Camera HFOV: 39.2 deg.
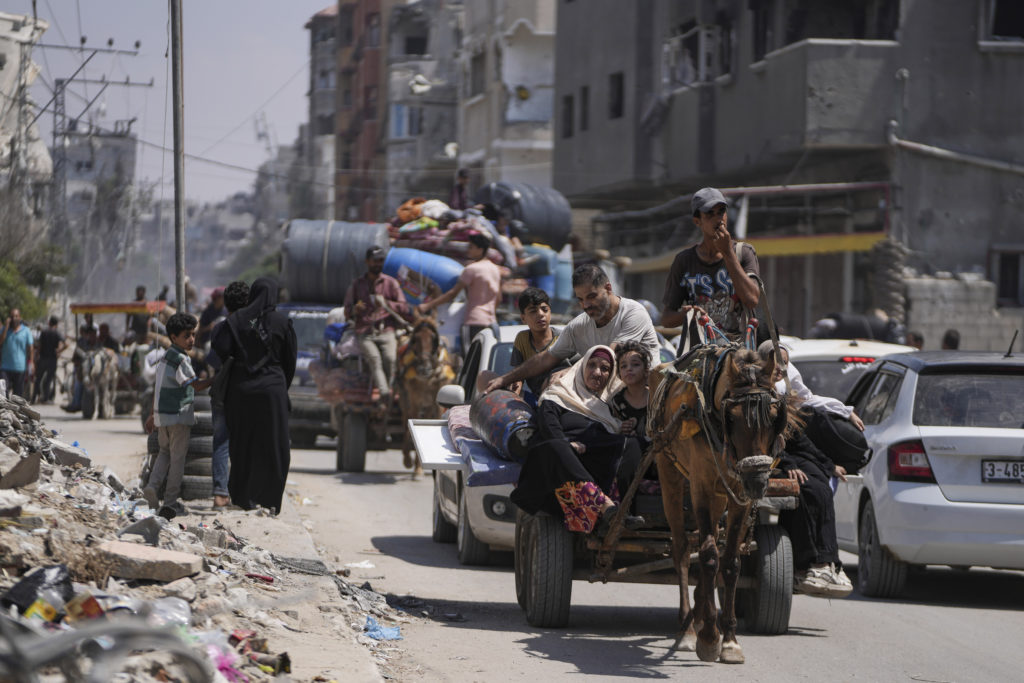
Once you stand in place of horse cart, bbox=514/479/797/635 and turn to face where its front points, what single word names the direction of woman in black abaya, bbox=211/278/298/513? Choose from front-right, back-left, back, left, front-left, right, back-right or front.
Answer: back-right

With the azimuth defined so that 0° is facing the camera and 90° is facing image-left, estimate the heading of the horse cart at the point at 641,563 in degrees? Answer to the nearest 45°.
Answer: approximately 0°

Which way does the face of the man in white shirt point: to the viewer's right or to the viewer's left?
to the viewer's left

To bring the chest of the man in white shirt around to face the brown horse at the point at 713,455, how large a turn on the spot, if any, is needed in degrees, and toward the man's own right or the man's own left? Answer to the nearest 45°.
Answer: approximately 45° to the man's own left

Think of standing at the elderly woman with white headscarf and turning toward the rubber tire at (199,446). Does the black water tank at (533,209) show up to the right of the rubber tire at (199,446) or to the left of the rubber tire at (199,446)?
right

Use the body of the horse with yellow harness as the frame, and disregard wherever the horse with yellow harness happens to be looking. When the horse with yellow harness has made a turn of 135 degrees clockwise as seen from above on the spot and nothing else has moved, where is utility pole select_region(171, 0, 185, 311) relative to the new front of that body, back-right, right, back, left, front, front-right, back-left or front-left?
front-left

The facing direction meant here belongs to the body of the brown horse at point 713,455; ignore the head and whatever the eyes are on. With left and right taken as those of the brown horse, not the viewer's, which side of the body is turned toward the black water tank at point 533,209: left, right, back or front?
back
